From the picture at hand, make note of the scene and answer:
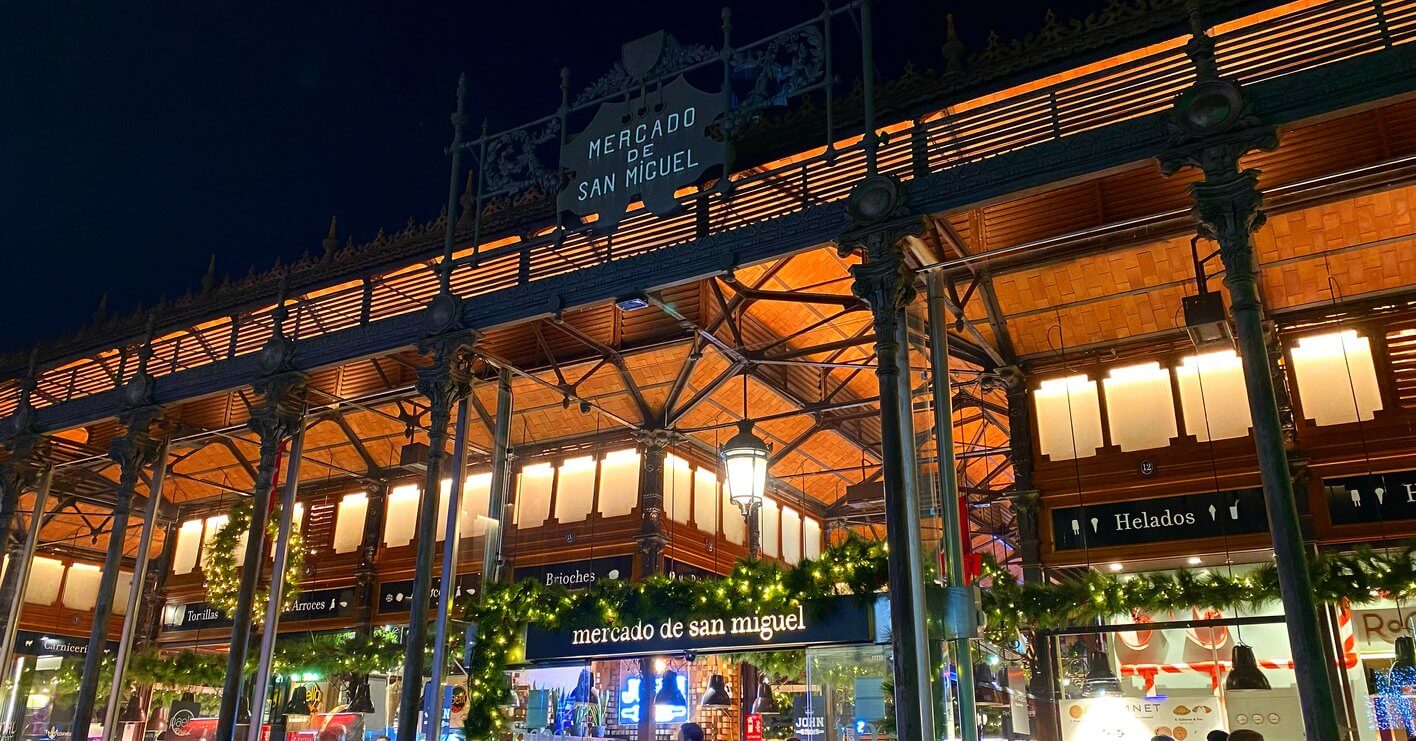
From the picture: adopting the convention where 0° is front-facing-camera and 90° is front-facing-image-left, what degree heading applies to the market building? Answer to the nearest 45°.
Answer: approximately 45°
